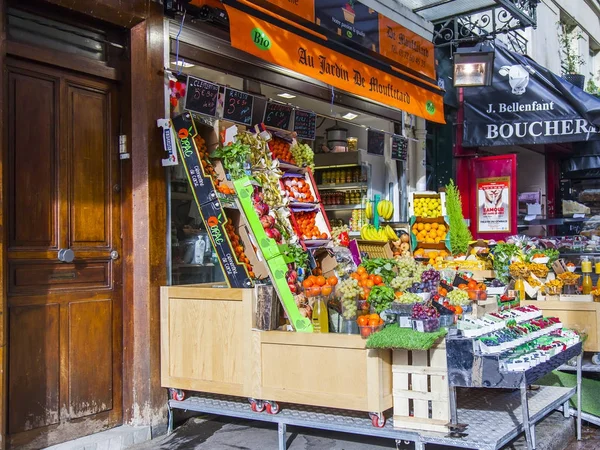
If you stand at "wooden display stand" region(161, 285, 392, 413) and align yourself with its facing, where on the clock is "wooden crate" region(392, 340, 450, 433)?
The wooden crate is roughly at 10 o'clock from the wooden display stand.

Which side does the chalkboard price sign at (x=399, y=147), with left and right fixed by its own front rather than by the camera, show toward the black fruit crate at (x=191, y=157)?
right

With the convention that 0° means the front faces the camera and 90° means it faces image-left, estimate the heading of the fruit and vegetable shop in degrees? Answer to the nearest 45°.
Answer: approximately 315°

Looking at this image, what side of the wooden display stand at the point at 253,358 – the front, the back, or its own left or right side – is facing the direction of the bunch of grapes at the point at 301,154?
back

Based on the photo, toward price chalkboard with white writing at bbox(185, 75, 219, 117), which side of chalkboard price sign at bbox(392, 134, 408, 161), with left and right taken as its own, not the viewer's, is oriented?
right

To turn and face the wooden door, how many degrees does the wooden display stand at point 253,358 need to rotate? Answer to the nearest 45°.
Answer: approximately 90° to its right

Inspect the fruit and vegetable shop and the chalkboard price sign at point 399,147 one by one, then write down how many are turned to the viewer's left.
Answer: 0

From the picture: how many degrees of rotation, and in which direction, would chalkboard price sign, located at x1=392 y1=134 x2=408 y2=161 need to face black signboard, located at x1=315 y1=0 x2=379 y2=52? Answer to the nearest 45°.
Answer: approximately 45° to its right

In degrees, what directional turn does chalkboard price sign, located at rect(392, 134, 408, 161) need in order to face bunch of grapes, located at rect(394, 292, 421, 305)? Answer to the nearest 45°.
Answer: approximately 45° to its right

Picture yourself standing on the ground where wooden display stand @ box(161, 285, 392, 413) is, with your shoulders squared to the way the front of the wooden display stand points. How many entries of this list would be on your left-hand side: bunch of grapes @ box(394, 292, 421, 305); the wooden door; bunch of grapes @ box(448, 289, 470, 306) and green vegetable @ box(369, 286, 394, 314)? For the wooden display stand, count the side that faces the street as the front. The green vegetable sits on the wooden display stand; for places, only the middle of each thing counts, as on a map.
3
